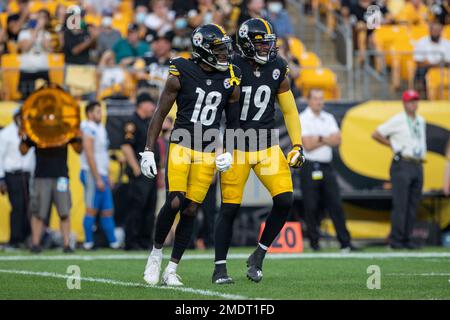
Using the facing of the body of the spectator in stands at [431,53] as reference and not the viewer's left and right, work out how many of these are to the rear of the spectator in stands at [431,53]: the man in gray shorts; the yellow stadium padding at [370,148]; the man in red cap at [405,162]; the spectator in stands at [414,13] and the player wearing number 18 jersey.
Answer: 1

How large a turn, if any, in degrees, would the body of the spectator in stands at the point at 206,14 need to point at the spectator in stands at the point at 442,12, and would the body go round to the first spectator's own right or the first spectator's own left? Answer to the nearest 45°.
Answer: approximately 90° to the first spectator's own left

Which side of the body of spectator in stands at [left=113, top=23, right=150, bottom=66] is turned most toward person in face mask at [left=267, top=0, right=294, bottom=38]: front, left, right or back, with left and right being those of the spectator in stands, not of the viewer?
left

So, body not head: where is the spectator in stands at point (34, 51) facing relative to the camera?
toward the camera

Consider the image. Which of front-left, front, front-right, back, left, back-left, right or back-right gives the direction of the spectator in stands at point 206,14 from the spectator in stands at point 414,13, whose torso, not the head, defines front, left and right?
front-right

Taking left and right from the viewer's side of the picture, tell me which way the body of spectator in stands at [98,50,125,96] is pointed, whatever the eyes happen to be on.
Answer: facing the viewer

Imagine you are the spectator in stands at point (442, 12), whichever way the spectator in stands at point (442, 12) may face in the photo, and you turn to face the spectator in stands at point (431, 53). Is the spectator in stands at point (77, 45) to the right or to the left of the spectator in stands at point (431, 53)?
right

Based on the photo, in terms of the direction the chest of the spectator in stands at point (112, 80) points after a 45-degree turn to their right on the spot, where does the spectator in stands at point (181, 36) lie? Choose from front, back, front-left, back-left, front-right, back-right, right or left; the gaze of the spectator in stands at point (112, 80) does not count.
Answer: back

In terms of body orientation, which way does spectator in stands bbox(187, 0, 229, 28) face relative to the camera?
toward the camera

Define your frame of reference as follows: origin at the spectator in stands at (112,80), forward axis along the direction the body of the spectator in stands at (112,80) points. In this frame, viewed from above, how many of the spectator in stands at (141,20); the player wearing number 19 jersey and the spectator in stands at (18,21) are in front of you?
1

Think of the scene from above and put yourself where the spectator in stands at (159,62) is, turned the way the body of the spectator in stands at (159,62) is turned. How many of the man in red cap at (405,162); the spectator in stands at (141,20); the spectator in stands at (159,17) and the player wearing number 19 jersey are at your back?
2

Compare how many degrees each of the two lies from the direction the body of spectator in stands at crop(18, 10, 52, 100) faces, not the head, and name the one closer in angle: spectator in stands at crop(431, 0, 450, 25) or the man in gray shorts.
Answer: the man in gray shorts

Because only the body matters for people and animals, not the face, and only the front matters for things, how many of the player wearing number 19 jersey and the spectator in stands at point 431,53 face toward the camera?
2
